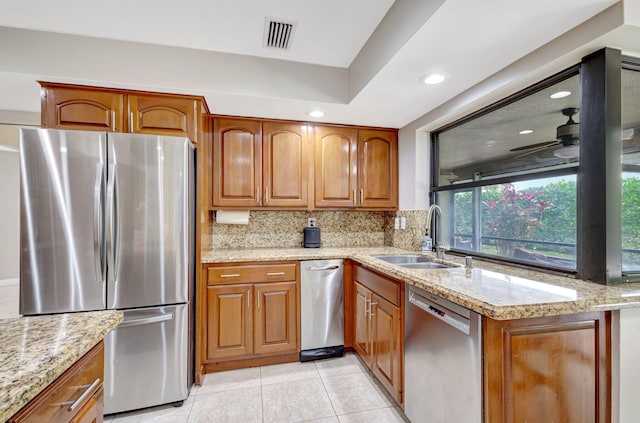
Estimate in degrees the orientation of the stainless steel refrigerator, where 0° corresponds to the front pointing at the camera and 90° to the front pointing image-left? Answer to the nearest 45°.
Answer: approximately 0°

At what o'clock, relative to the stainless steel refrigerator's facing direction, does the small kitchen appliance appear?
The small kitchen appliance is roughly at 9 o'clock from the stainless steel refrigerator.

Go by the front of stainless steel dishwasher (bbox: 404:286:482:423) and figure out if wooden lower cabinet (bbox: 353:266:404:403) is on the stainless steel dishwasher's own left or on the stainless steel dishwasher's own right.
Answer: on the stainless steel dishwasher's own right

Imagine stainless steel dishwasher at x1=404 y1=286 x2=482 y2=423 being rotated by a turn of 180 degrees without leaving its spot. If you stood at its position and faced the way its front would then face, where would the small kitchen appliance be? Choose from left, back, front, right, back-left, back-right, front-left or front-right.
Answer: left

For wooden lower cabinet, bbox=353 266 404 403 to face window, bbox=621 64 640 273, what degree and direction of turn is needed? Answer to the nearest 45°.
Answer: approximately 135° to its left

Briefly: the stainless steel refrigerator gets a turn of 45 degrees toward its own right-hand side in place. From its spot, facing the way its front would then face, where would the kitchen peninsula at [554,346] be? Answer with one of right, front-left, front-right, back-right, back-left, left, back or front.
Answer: left

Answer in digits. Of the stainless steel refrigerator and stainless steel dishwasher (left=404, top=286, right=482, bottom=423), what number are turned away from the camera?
0

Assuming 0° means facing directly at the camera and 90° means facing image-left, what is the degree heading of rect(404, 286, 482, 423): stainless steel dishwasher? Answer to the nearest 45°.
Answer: approximately 45°

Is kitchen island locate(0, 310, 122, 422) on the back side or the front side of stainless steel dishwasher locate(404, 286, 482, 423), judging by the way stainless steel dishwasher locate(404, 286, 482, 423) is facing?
on the front side

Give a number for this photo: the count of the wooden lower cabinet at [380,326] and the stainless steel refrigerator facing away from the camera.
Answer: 0

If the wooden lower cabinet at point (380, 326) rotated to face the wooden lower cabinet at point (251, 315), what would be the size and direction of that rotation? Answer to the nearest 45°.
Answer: approximately 45° to its right

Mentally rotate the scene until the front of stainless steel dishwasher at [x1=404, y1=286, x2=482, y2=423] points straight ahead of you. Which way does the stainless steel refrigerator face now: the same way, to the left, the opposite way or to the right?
to the left
